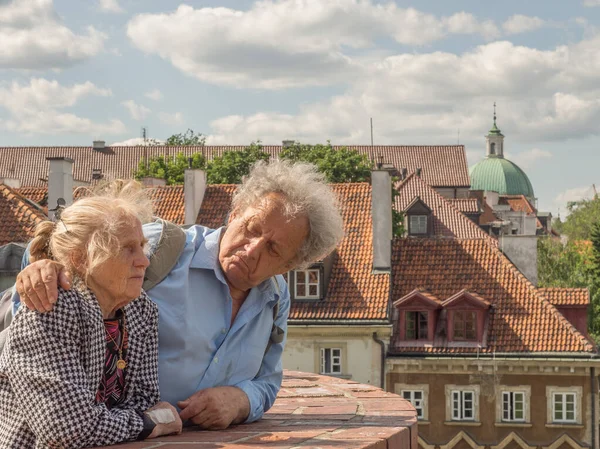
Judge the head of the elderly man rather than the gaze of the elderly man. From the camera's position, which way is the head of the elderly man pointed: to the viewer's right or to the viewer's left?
to the viewer's left

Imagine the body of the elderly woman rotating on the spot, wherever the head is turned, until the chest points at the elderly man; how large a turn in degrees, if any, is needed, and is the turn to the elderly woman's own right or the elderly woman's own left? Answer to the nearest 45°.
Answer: approximately 90° to the elderly woman's own left

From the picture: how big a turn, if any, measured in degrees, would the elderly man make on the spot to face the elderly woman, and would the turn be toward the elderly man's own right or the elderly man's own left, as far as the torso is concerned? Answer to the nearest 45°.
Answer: approximately 45° to the elderly man's own right

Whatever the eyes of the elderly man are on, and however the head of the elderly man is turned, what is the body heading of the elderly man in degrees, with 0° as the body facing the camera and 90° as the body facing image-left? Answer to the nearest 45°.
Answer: approximately 0°
